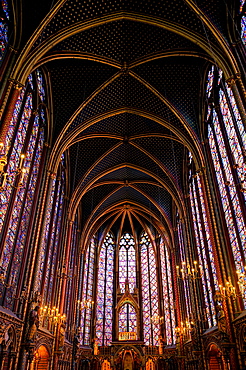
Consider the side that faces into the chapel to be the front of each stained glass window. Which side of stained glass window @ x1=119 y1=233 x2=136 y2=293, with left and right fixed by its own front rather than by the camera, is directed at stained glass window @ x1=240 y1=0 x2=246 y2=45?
front

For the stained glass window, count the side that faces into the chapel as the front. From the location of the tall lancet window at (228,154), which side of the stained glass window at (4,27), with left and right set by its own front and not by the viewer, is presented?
front

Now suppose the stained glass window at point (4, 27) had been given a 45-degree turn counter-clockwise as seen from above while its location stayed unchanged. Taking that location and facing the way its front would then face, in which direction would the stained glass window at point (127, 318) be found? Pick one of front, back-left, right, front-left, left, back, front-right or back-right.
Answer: front

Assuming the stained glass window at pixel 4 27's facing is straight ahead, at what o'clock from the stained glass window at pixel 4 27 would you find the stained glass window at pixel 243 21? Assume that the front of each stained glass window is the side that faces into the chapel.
the stained glass window at pixel 243 21 is roughly at 1 o'clock from the stained glass window at pixel 4 27.

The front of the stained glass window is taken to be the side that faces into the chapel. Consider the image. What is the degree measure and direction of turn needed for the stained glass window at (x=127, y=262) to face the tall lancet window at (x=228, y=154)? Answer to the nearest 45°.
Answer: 0° — it already faces it

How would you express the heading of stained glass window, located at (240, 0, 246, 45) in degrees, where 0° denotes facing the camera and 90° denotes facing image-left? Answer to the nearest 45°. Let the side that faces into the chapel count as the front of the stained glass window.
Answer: approximately 90°

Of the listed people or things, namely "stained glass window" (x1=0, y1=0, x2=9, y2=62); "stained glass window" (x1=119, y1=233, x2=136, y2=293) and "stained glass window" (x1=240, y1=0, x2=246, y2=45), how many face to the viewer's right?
1

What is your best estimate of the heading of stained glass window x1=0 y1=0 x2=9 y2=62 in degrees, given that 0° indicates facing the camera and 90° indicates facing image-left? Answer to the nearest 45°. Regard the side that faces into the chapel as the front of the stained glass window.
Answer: approximately 270°

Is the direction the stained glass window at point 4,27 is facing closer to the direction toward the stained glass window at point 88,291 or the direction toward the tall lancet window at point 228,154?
the tall lancet window

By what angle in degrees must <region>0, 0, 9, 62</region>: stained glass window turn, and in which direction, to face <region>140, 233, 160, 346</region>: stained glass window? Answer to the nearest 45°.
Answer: approximately 45° to its left

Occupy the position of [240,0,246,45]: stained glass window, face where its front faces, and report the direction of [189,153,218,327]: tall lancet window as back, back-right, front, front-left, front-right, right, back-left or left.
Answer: front-right

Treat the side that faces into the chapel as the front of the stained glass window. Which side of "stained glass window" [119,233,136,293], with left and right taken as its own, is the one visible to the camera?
front

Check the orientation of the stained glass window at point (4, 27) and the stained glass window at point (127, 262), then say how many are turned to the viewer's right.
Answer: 1

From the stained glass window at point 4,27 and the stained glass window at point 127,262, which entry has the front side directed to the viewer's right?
the stained glass window at point 4,27

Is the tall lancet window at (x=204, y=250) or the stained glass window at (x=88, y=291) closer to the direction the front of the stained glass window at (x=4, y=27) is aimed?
the tall lancet window
